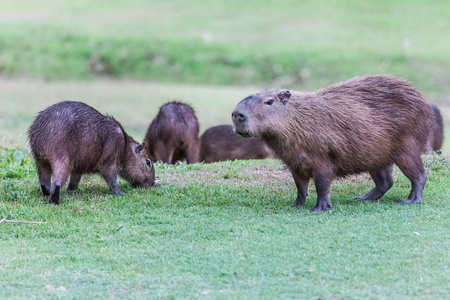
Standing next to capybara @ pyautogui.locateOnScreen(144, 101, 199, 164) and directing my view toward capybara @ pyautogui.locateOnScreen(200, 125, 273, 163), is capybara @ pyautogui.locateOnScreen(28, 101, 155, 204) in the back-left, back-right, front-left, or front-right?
back-right
